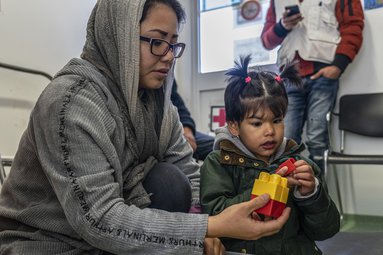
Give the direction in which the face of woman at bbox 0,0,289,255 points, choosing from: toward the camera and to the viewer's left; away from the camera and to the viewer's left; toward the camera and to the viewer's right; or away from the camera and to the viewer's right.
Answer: toward the camera and to the viewer's right

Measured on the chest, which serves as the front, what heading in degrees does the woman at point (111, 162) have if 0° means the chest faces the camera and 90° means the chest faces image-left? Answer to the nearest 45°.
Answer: approximately 315°

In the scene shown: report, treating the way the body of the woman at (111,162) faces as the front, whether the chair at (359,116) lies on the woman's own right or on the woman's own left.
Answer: on the woman's own left

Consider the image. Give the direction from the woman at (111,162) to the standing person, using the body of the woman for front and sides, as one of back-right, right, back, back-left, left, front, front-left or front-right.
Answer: left
